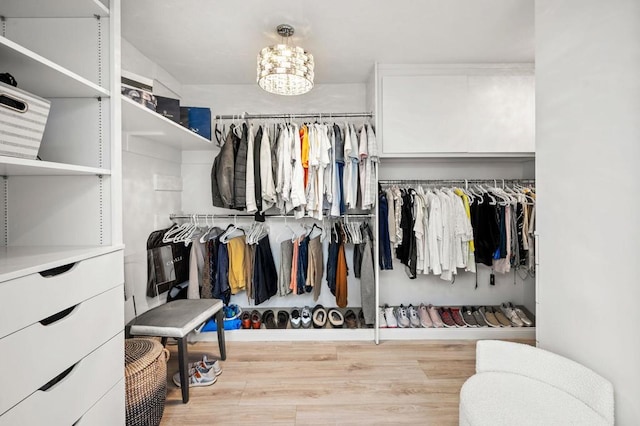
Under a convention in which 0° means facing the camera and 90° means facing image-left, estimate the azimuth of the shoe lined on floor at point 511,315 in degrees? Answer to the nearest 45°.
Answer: approximately 315°

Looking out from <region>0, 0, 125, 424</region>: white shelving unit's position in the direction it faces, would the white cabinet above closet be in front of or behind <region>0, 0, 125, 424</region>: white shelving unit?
in front

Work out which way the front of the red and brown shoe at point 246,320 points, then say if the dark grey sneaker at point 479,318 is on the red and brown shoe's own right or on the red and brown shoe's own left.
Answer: on the red and brown shoe's own left

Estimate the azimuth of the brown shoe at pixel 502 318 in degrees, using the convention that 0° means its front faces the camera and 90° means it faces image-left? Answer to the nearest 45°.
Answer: approximately 315°

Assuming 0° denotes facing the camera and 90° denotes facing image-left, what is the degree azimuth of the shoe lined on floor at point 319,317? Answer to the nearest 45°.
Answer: approximately 180°

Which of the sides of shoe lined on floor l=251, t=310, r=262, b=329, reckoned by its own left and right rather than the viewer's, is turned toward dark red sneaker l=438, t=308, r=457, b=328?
left

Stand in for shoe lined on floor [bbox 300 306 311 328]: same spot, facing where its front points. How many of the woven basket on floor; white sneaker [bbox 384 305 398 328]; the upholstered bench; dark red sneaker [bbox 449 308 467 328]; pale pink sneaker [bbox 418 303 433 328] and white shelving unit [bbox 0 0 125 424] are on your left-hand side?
3

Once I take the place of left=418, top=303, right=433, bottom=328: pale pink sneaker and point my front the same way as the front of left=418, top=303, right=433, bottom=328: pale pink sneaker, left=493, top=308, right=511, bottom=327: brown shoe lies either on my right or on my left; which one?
on my left

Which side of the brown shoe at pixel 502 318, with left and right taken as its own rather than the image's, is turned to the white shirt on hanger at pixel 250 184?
right

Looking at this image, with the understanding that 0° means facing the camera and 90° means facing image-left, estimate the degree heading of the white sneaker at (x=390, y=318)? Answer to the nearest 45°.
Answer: approximately 0°

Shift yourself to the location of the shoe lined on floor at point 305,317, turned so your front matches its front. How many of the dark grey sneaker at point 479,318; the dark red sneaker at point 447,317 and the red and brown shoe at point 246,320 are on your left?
2
